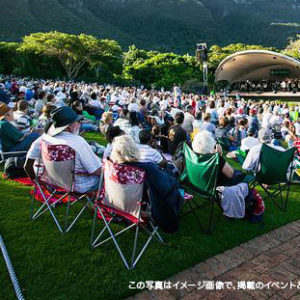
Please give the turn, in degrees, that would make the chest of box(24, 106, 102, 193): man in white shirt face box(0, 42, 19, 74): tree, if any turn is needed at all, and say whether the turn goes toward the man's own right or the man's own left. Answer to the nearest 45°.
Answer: approximately 45° to the man's own left

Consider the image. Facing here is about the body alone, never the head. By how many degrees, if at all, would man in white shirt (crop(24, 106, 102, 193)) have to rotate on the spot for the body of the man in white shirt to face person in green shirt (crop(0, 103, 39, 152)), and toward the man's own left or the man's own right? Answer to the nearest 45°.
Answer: approximately 90° to the man's own left

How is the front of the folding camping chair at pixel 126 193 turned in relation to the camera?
facing away from the viewer and to the right of the viewer

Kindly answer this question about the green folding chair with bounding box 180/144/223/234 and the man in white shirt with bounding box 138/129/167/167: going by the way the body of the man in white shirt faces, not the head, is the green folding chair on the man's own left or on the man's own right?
on the man's own right

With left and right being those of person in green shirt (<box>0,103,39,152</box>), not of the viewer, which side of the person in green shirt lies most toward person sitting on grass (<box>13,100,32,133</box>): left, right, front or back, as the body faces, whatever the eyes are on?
left

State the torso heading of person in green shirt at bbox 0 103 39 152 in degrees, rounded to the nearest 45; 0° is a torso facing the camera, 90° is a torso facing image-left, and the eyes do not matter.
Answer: approximately 270°

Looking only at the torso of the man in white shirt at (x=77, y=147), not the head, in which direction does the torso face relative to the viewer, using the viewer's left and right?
facing away from the viewer and to the right of the viewer

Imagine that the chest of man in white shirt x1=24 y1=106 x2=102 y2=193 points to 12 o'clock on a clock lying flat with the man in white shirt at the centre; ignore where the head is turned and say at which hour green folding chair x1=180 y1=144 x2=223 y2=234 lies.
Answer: The green folding chair is roughly at 2 o'clock from the man in white shirt.

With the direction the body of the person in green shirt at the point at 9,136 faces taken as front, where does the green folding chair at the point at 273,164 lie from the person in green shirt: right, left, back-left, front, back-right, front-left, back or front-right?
front-right

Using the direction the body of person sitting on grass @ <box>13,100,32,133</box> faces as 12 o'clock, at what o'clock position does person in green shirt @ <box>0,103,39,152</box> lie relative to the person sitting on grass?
The person in green shirt is roughly at 5 o'clock from the person sitting on grass.
